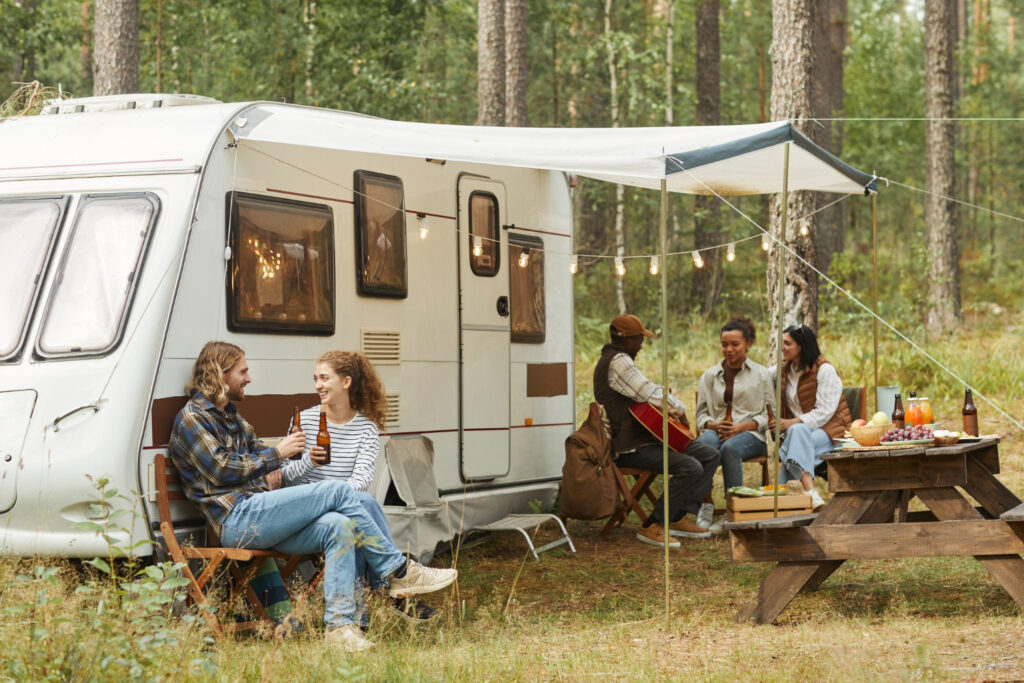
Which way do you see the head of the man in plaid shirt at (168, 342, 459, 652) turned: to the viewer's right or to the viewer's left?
to the viewer's right

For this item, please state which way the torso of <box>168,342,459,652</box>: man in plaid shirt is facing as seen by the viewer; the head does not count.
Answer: to the viewer's right

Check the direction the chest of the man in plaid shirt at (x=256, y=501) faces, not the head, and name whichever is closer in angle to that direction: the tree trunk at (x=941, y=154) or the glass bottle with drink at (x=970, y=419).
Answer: the glass bottle with drink

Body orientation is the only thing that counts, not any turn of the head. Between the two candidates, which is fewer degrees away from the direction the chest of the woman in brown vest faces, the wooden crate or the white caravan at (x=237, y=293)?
the white caravan

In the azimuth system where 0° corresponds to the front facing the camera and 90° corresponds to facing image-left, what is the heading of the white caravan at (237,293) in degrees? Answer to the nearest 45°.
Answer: approximately 45°

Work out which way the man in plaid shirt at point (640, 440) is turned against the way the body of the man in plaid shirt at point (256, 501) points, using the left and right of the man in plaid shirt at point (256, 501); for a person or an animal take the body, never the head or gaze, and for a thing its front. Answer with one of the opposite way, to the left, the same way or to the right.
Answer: the same way

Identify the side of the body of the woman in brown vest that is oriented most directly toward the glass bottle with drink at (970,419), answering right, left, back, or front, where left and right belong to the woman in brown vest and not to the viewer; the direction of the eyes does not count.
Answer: left

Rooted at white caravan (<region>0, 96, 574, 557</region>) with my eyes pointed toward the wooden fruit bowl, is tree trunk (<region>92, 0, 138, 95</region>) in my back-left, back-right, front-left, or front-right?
back-left

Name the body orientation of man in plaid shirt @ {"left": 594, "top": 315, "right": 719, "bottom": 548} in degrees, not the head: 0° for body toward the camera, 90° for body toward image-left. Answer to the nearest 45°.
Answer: approximately 270°

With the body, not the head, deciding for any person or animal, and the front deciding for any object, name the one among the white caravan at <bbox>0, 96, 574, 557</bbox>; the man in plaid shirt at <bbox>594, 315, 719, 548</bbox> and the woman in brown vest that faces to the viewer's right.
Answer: the man in plaid shirt

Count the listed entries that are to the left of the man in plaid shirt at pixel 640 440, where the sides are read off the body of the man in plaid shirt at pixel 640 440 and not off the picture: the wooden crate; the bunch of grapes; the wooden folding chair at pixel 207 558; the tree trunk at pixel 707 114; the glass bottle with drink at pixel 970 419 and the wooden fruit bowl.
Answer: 1

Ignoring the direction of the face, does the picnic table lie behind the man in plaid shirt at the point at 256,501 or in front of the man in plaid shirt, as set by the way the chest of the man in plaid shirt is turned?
in front

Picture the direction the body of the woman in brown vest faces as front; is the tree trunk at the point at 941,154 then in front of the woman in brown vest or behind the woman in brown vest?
behind

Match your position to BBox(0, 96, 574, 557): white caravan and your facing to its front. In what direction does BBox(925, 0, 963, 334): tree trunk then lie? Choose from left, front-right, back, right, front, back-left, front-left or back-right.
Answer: back

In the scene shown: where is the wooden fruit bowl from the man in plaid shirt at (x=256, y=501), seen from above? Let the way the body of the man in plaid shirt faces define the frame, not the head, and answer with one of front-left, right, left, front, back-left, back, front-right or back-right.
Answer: front
